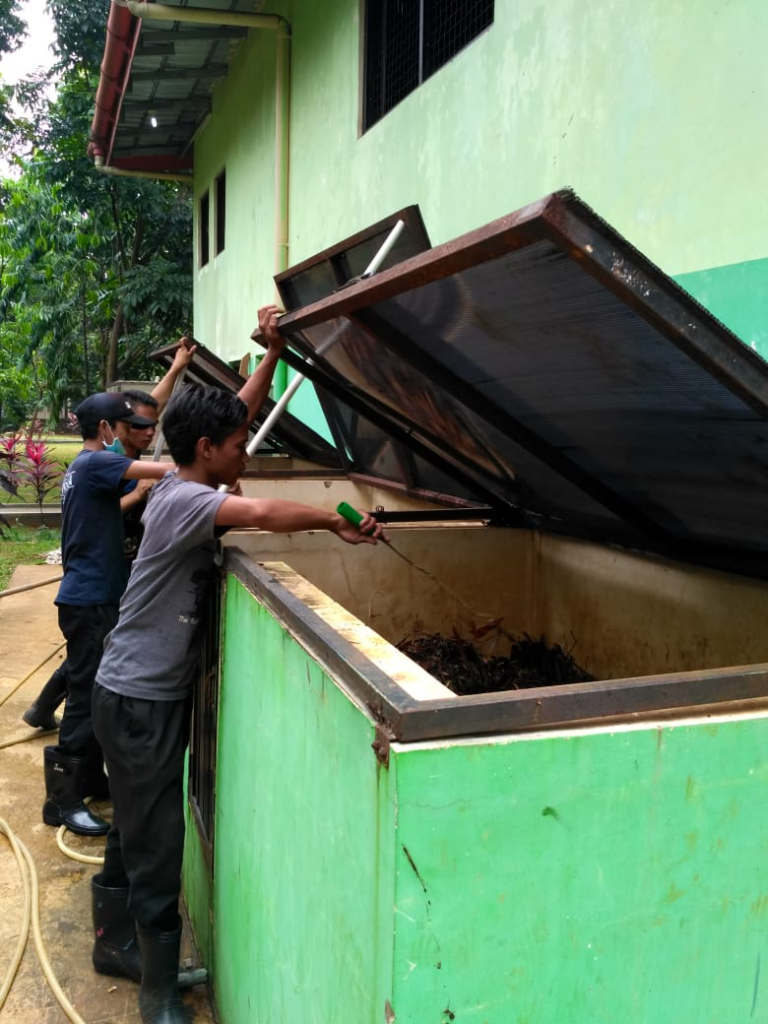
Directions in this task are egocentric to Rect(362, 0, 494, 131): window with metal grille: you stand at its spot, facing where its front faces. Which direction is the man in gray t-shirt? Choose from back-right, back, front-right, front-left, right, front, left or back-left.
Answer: front-left

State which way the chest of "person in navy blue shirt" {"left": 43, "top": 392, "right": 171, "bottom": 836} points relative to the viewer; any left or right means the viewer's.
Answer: facing to the right of the viewer

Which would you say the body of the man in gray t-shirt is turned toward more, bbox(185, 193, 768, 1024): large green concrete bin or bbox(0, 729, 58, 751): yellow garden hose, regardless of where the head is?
the large green concrete bin

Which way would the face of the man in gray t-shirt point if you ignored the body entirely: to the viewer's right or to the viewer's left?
to the viewer's right

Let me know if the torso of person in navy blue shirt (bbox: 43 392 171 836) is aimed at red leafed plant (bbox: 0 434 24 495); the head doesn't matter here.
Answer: no

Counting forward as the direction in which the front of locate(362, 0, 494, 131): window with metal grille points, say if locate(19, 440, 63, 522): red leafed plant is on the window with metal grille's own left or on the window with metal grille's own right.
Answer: on the window with metal grille's own right

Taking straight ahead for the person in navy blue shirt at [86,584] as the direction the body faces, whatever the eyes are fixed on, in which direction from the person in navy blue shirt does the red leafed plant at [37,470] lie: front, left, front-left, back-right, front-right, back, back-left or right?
left

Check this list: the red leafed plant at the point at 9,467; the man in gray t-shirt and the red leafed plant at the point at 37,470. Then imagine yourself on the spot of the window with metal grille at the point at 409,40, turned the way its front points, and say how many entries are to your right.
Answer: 2

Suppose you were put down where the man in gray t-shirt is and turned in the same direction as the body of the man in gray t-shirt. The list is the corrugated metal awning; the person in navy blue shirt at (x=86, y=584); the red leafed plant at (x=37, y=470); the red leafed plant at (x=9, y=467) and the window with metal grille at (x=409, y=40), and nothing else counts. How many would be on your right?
0

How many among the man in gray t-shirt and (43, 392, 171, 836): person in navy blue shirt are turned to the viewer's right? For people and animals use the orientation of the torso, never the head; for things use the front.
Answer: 2

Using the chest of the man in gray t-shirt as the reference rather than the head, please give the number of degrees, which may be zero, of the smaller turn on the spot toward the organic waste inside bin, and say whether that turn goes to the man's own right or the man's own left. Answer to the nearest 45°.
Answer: approximately 45° to the man's own left

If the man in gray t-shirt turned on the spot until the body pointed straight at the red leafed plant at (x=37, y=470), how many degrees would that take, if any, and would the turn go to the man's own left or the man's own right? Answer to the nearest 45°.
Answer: approximately 90° to the man's own left

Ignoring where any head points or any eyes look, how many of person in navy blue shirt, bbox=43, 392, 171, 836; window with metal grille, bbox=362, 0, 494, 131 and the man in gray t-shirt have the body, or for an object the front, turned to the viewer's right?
2

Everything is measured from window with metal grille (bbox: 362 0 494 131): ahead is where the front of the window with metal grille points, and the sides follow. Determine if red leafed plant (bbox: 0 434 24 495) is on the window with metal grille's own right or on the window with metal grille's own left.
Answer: on the window with metal grille's own right

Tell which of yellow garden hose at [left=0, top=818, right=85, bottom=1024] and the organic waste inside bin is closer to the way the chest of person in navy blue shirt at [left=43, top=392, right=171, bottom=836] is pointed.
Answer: the organic waste inside bin

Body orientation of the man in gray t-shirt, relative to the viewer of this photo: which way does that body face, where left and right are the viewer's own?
facing to the right of the viewer

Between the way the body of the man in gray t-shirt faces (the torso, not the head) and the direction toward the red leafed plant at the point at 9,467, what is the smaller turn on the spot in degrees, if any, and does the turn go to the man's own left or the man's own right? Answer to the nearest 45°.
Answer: approximately 90° to the man's own left

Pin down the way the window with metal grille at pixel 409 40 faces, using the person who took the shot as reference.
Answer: facing the viewer and to the left of the viewer
